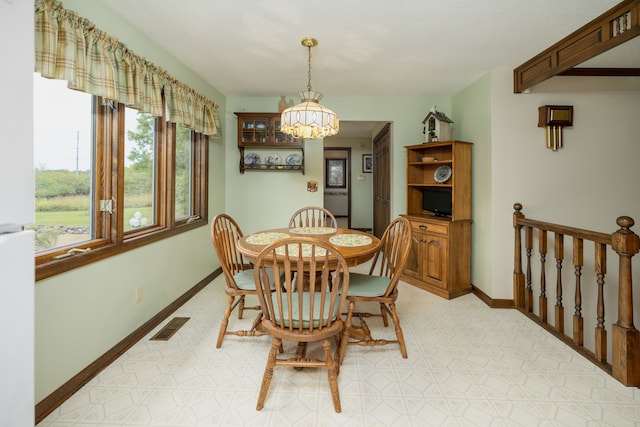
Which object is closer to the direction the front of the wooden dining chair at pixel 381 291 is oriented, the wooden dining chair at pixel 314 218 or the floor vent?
the floor vent

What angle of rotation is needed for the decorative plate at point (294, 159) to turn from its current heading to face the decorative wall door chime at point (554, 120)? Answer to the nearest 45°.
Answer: approximately 45° to its left
